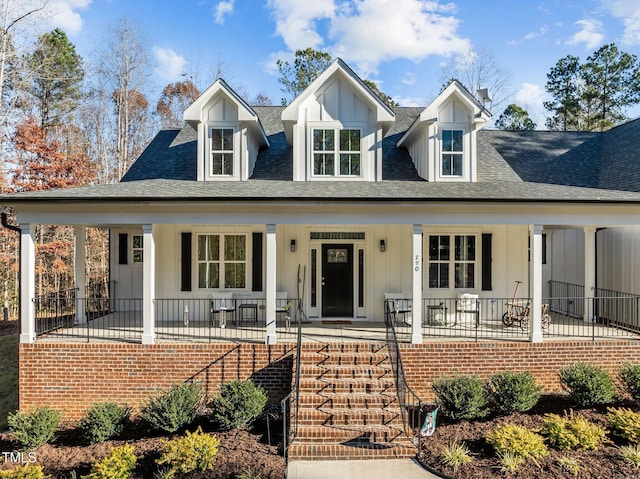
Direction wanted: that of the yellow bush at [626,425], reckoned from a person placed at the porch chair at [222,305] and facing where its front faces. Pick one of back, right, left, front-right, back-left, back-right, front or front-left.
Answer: front-left

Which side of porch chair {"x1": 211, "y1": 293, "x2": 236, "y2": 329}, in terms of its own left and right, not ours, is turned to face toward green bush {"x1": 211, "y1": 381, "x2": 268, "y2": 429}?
front

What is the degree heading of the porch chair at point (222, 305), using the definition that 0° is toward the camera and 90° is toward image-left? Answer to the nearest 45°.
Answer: approximately 0°

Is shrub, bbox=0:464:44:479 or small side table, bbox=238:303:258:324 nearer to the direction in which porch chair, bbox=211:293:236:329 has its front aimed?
the shrub

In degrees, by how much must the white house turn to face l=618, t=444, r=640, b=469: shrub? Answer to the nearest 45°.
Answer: approximately 45° to its left

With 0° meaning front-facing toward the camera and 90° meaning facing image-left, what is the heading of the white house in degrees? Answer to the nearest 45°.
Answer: approximately 0°

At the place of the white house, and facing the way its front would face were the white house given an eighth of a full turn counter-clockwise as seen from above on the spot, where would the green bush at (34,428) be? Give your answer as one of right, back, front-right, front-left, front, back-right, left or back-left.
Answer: right

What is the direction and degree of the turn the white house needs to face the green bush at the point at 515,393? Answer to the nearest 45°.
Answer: approximately 45° to its left
